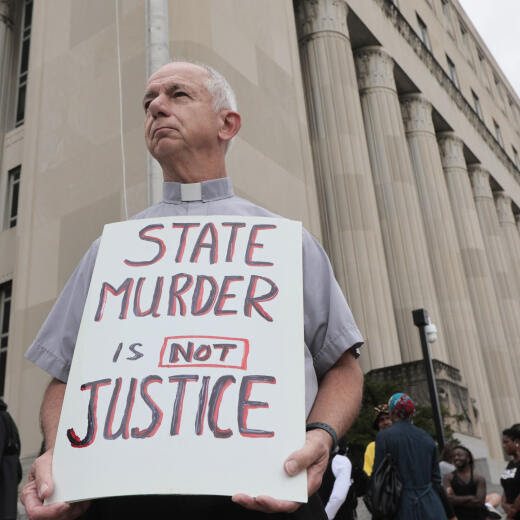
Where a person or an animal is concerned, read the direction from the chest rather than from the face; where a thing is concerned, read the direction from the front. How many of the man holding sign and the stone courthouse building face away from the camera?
0

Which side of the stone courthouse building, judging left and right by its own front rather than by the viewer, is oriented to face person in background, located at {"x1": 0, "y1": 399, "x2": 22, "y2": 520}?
right

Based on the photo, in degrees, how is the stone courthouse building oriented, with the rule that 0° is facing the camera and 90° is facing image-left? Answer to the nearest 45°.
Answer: approximately 315°

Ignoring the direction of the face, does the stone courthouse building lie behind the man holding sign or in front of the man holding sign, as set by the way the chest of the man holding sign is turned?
behind

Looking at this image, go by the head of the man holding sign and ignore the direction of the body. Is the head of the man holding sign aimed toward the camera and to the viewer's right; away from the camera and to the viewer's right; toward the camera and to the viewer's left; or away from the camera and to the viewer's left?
toward the camera and to the viewer's left

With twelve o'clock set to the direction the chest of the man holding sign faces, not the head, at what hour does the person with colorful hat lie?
The person with colorful hat is roughly at 7 o'clock from the man holding sign.

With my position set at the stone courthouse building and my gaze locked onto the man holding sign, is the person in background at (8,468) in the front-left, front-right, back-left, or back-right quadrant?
front-right

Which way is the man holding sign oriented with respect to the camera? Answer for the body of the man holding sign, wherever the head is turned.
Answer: toward the camera

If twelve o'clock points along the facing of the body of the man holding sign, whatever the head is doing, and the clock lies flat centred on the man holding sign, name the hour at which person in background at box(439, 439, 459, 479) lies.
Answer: The person in background is roughly at 7 o'clock from the man holding sign.
